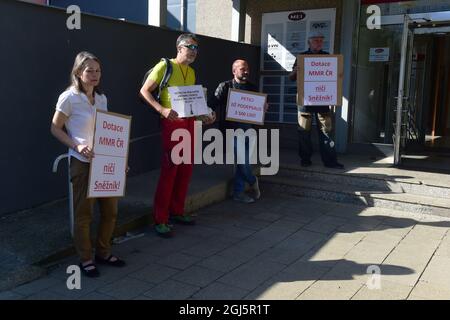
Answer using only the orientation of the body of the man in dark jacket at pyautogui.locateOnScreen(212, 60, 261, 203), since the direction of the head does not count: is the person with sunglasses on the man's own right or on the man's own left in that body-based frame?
on the man's own right

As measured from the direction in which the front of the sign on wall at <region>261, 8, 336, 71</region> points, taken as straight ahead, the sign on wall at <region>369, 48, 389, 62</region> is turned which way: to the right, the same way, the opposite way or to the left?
the same way

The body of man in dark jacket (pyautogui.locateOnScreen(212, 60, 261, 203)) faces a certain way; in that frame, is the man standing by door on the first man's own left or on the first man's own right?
on the first man's own left

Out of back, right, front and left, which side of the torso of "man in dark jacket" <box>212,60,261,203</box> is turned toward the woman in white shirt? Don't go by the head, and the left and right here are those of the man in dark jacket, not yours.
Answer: right

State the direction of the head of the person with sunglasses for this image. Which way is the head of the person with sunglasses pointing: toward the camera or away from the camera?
toward the camera

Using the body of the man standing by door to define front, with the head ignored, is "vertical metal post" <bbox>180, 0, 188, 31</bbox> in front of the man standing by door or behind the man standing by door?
behind

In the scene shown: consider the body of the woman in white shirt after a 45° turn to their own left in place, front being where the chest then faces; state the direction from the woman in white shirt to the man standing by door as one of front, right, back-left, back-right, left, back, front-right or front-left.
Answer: front-left

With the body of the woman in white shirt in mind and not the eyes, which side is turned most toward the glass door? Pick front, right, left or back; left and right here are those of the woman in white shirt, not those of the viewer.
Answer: left

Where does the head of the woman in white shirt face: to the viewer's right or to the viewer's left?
to the viewer's right

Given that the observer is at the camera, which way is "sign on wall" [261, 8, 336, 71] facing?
facing the viewer

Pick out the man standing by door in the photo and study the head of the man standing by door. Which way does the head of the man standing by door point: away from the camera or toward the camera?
toward the camera

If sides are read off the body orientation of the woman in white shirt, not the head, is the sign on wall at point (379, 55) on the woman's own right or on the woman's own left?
on the woman's own left

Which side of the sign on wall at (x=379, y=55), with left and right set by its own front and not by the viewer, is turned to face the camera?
front

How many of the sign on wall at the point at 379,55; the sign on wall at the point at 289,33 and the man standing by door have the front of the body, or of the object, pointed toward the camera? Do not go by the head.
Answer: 3

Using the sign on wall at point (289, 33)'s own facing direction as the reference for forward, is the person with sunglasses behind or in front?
in front

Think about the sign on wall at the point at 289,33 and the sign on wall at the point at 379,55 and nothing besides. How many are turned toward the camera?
2

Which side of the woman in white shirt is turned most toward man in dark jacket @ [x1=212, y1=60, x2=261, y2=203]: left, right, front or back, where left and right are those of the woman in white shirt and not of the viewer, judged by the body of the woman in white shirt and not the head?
left
